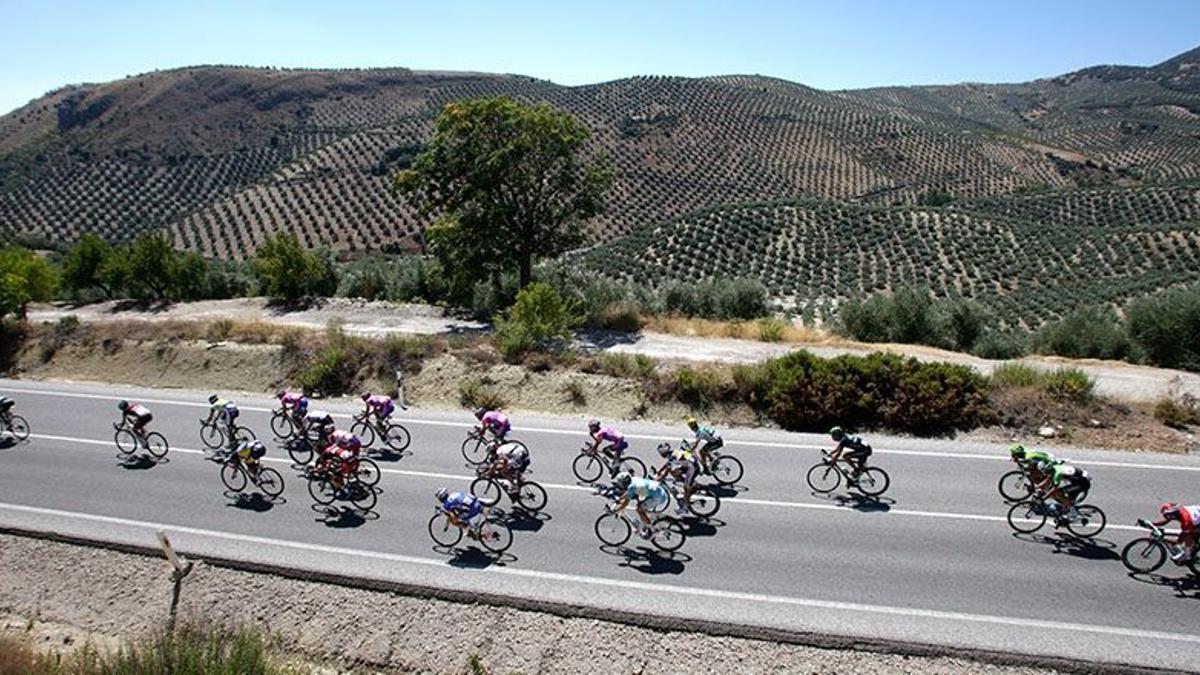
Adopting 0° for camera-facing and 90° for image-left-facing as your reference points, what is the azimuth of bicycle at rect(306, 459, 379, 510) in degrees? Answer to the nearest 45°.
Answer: approximately 90°

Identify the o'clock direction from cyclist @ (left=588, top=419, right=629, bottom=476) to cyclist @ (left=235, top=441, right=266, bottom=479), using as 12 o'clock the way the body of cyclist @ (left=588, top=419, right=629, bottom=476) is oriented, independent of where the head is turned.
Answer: cyclist @ (left=235, top=441, right=266, bottom=479) is roughly at 12 o'clock from cyclist @ (left=588, top=419, right=629, bottom=476).

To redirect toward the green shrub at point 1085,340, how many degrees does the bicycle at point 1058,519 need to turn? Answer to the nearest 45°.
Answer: approximately 90° to its right

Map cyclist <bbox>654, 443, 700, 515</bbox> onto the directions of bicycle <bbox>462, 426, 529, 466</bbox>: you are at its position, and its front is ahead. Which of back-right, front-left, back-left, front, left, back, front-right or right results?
back-left

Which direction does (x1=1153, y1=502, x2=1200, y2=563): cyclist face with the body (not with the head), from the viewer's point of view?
to the viewer's left
